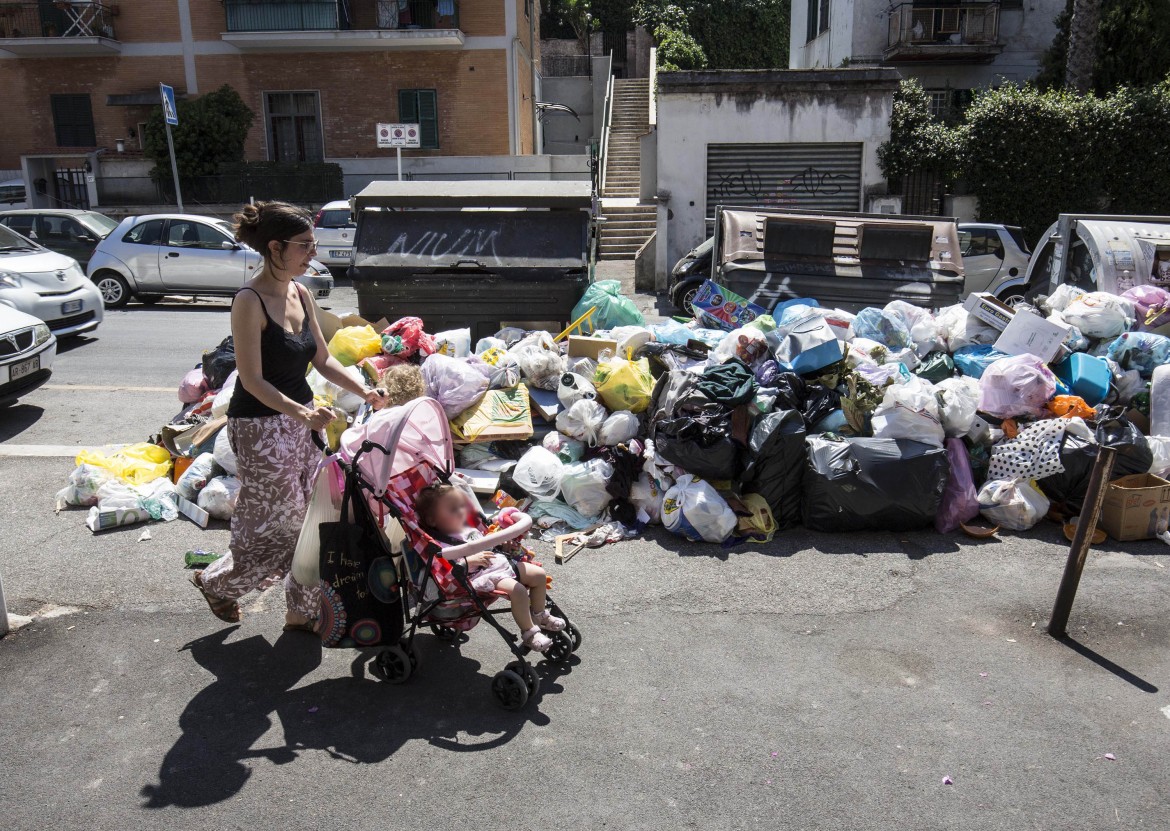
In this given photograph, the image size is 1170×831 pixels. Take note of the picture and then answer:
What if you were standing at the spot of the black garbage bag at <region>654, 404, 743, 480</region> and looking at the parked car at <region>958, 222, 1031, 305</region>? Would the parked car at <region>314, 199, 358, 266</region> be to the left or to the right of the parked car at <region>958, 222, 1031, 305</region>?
left

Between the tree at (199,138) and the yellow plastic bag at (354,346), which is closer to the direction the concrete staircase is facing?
the yellow plastic bag

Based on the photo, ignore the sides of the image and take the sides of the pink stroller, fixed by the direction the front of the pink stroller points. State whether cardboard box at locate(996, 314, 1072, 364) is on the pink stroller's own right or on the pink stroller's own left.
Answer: on the pink stroller's own left

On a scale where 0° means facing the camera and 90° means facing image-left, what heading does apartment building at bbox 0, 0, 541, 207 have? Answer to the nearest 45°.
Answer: approximately 0°

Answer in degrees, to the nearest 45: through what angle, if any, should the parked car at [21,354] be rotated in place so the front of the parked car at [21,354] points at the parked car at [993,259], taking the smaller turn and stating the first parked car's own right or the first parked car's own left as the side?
approximately 45° to the first parked car's own left

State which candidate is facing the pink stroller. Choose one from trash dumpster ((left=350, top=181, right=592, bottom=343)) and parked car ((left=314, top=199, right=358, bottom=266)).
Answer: the trash dumpster

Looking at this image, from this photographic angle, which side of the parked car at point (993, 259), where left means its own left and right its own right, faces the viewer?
left

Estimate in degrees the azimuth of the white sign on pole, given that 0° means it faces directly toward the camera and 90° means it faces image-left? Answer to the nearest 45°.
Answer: approximately 0°

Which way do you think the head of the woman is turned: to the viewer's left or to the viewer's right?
to the viewer's right
